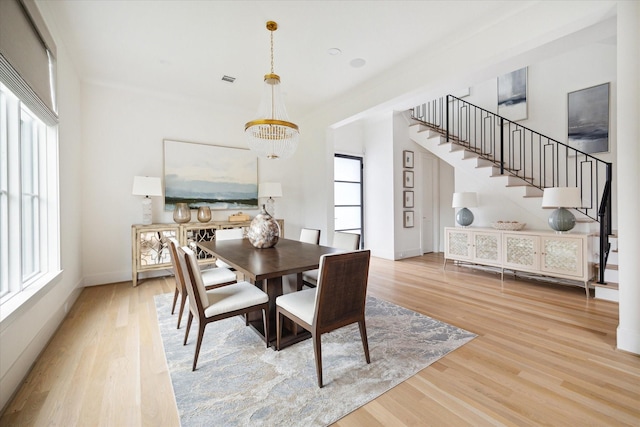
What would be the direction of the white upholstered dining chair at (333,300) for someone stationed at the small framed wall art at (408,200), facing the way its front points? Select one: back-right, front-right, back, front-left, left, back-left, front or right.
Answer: front-right

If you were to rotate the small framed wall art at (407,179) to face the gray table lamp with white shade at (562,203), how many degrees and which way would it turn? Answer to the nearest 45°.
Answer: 0° — it already faces it

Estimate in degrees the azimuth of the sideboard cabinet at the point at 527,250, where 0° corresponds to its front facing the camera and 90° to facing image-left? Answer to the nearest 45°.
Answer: approximately 45°

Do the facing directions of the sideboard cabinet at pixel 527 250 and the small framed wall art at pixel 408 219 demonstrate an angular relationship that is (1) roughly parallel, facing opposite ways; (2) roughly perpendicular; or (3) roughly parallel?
roughly perpendicular

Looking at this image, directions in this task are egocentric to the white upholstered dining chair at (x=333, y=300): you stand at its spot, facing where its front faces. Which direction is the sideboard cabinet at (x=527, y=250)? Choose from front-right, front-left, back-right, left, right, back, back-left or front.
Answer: right

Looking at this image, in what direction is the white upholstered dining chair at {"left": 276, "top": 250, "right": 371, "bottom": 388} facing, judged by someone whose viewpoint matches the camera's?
facing away from the viewer and to the left of the viewer

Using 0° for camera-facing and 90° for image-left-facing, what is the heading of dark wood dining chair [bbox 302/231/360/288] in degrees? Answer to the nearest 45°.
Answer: approximately 45°

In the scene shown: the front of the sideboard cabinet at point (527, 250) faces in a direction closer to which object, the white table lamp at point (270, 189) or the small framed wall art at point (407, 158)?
the white table lamp

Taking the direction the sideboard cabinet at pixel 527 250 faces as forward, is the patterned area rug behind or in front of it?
in front
